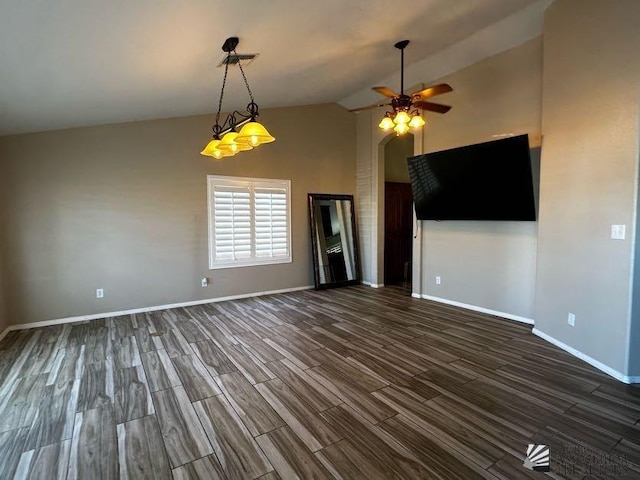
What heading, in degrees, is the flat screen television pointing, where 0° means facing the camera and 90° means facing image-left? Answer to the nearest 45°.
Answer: approximately 45°

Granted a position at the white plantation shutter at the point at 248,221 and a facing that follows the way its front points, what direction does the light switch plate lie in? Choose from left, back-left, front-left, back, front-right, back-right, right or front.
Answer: front

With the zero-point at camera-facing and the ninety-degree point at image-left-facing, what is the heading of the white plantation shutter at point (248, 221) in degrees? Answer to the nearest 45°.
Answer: approximately 315°

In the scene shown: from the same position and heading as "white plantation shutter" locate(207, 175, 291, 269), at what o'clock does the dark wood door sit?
The dark wood door is roughly at 10 o'clock from the white plantation shutter.

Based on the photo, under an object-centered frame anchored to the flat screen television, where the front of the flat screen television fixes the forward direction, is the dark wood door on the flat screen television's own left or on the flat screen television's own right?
on the flat screen television's own right

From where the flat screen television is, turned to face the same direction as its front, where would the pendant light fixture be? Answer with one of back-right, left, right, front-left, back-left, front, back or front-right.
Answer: front

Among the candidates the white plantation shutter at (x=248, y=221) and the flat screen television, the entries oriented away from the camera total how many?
0

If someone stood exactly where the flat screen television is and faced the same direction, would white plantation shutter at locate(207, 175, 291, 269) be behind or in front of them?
in front

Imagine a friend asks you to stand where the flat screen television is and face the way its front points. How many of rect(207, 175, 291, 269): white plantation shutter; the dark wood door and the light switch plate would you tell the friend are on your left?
1

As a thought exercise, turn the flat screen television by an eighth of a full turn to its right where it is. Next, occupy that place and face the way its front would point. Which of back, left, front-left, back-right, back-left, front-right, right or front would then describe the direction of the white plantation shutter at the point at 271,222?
front

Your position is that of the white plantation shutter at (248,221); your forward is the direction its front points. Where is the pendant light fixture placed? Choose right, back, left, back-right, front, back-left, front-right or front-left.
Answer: front-right

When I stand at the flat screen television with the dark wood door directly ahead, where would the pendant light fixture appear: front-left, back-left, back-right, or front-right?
back-left
